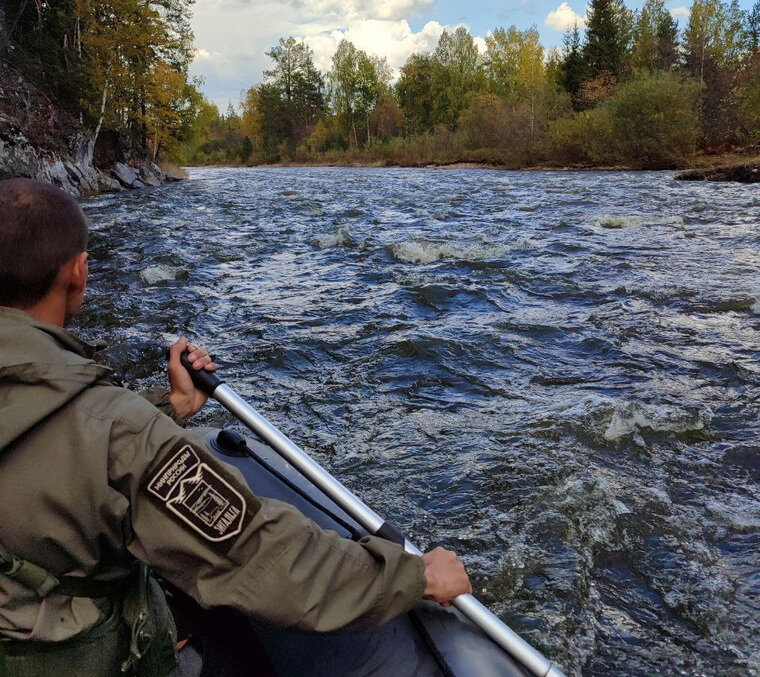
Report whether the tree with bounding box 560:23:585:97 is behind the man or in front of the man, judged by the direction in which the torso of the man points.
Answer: in front

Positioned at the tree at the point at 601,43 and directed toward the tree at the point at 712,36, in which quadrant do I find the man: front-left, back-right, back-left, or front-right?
back-right

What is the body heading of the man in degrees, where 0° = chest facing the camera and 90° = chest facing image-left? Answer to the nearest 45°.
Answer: approximately 225°

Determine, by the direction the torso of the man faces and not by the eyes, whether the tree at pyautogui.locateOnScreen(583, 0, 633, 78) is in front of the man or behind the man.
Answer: in front

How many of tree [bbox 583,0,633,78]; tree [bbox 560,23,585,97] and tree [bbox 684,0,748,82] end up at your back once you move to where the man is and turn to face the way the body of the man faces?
0
